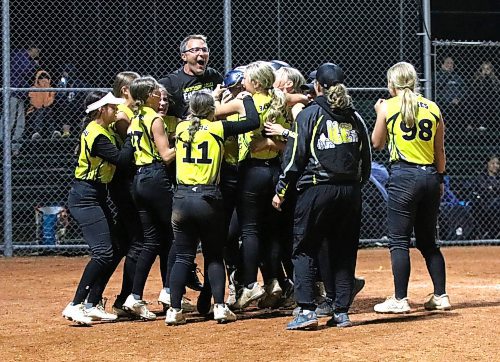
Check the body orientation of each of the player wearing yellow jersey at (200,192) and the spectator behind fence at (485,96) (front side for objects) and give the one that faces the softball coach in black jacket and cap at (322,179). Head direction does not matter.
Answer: the spectator behind fence

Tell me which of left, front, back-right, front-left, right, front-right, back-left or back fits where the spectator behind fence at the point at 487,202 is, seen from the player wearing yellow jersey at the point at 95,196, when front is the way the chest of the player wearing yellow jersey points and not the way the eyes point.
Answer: front-left

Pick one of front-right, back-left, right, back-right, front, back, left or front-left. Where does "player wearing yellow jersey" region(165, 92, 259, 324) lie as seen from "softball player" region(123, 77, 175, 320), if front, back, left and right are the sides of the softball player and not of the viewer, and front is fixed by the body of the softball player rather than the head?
right

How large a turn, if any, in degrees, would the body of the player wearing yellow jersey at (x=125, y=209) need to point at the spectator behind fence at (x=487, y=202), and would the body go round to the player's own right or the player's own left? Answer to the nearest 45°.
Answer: approximately 45° to the player's own left

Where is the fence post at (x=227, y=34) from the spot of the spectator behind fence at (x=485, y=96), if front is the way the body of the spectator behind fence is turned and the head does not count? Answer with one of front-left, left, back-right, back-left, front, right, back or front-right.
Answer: front-right

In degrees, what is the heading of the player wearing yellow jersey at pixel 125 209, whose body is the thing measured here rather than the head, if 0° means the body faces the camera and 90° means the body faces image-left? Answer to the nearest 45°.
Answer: approximately 270°

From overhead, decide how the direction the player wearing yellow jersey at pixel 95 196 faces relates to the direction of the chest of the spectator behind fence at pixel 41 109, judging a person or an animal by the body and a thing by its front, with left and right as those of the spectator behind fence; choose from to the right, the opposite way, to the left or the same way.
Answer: to the left

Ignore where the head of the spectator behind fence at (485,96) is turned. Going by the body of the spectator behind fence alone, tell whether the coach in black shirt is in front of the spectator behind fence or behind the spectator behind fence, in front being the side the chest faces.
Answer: in front

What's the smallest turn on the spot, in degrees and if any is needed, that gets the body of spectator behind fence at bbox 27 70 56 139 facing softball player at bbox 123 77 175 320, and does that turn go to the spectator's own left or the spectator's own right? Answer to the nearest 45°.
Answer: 0° — they already face them

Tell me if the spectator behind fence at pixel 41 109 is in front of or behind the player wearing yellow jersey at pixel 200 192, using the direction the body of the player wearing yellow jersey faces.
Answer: in front

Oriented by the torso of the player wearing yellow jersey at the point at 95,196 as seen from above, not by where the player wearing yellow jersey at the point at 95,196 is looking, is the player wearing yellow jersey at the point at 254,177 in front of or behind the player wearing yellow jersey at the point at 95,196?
in front
